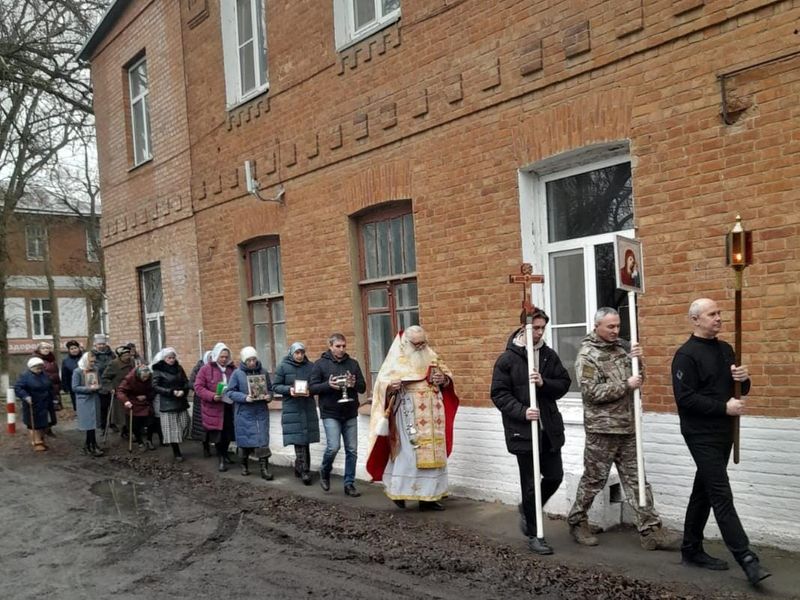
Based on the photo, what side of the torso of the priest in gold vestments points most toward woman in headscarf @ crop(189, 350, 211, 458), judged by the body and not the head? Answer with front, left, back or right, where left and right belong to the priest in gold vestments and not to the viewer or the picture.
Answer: back

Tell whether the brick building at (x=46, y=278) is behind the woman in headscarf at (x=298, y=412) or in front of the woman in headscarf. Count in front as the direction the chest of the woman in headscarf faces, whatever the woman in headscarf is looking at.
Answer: behind

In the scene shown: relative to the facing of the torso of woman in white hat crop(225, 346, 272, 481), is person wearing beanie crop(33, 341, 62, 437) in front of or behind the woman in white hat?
behind

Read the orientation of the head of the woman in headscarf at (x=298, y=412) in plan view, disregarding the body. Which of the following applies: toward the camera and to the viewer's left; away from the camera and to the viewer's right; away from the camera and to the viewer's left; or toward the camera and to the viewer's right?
toward the camera and to the viewer's right

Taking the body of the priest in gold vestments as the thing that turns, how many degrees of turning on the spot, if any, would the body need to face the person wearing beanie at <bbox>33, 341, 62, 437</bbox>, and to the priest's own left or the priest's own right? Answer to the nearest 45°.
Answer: approximately 180°

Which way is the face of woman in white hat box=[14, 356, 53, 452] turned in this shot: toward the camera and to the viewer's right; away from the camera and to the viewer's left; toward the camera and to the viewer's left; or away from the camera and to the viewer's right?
toward the camera and to the viewer's right

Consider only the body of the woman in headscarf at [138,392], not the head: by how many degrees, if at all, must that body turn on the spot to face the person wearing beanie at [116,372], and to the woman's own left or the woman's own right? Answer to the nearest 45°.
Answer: approximately 135° to the woman's own left

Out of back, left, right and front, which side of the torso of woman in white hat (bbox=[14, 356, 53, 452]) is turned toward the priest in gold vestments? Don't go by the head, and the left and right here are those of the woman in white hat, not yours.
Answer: front

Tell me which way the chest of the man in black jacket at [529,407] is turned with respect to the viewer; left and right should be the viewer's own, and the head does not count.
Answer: facing the viewer and to the right of the viewer

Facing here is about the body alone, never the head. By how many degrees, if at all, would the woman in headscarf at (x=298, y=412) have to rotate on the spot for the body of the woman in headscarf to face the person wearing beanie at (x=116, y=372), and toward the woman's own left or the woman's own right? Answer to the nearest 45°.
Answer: approximately 180°

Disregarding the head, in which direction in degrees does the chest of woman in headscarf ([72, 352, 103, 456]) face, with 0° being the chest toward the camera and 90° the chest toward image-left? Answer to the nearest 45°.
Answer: approximately 315°

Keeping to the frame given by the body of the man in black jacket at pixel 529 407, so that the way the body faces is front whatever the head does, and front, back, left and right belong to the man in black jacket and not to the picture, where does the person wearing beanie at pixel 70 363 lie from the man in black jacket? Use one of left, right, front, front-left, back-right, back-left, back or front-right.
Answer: back

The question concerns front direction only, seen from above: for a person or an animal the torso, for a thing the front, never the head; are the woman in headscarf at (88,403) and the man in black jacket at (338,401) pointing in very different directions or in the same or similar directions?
same or similar directions

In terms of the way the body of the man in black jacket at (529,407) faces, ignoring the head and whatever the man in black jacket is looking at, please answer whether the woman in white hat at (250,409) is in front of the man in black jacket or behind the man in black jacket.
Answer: behind

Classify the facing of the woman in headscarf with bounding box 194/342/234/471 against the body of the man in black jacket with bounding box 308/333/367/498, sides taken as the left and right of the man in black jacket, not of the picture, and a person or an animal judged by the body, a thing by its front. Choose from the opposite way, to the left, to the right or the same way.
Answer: the same way

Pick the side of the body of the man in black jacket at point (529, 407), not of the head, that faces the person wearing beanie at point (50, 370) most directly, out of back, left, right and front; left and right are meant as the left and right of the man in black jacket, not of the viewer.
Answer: back

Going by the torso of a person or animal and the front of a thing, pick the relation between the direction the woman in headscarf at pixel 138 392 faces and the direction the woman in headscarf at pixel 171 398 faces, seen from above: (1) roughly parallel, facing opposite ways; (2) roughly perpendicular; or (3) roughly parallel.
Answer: roughly parallel

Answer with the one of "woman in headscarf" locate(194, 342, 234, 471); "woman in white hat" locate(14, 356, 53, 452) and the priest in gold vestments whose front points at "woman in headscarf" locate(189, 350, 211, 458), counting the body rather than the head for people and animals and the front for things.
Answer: "woman in white hat" locate(14, 356, 53, 452)

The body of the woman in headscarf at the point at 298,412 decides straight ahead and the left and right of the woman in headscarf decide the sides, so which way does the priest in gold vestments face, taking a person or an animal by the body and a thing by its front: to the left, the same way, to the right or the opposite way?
the same way

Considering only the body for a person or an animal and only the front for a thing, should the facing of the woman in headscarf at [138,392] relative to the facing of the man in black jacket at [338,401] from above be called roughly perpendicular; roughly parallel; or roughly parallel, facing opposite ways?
roughly parallel

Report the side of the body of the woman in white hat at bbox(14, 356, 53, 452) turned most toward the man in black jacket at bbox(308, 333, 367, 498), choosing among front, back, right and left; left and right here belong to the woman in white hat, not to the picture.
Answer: front

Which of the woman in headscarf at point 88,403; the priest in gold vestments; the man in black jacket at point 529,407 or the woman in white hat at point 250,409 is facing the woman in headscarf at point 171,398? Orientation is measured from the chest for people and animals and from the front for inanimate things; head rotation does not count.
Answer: the woman in headscarf at point 88,403

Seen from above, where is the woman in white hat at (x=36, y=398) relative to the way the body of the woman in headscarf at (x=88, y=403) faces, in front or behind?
behind

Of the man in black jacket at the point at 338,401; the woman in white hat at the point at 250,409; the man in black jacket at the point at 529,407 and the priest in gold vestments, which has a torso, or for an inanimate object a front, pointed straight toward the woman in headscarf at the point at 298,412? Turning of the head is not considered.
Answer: the woman in white hat at the point at 250,409
